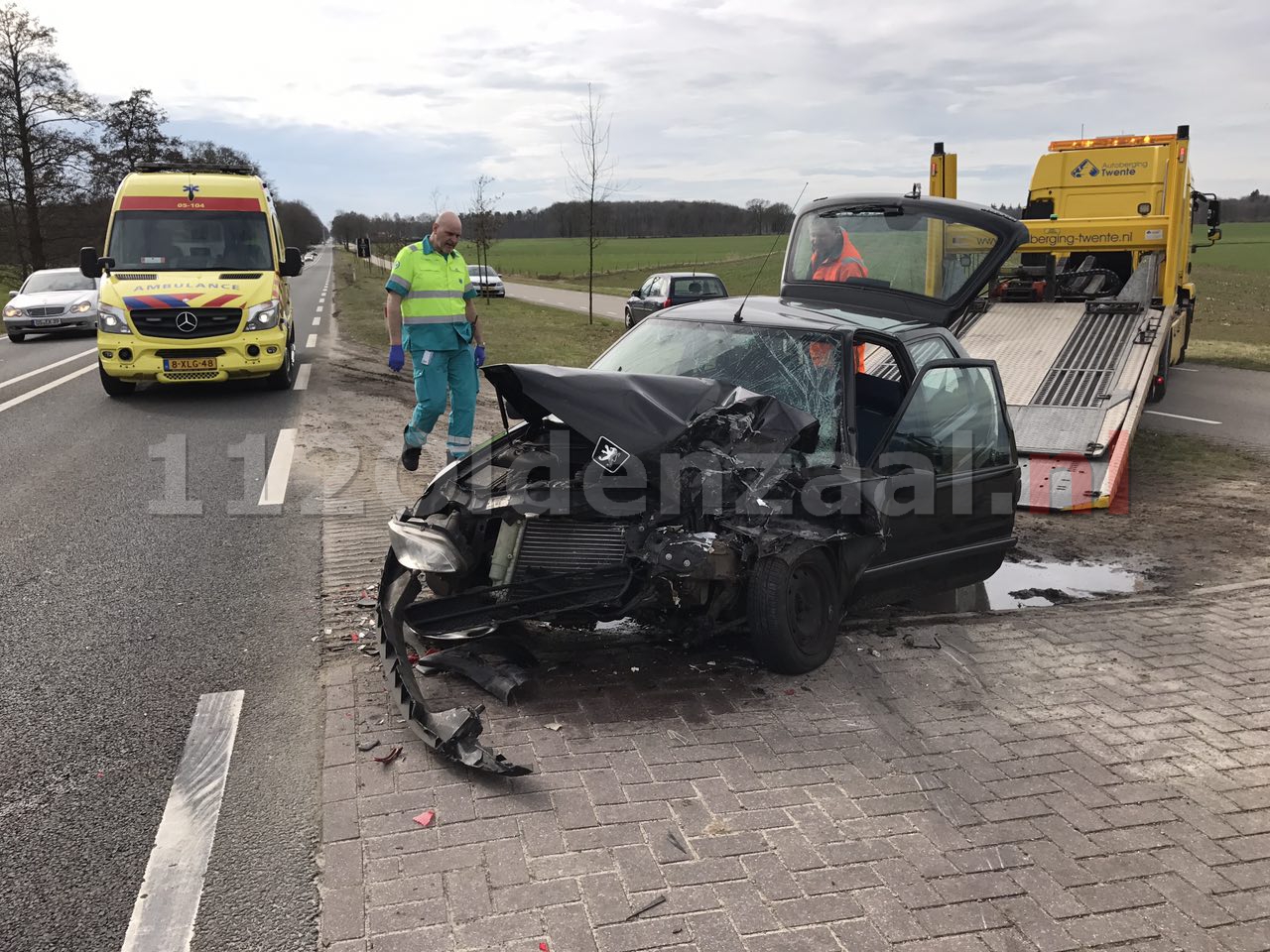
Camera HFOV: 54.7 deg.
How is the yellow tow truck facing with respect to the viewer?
away from the camera

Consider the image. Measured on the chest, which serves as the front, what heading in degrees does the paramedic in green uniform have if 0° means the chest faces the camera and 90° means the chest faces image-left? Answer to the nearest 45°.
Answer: approximately 315°

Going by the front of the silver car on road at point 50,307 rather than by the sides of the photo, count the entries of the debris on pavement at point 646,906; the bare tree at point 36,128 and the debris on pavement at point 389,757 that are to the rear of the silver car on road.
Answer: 1

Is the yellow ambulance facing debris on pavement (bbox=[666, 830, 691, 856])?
yes

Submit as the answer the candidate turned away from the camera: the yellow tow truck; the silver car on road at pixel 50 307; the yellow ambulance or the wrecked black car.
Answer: the yellow tow truck

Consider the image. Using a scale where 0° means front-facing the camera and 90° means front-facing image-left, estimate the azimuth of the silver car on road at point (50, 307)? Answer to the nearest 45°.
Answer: approximately 0°

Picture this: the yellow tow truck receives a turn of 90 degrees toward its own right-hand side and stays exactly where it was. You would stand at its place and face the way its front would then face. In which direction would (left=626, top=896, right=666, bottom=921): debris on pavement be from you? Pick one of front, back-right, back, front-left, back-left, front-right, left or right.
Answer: right

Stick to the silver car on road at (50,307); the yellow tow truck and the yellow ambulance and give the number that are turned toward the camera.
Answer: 2

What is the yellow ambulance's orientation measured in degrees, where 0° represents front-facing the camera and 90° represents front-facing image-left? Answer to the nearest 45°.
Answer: approximately 0°

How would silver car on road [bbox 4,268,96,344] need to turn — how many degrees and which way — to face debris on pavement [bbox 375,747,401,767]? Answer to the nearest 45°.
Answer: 0° — it already faces it

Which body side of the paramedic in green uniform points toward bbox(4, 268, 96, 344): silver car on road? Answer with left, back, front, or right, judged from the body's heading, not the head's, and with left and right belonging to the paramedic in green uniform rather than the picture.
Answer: back

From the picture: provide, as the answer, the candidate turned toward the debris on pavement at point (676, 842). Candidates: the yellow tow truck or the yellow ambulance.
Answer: the yellow ambulance

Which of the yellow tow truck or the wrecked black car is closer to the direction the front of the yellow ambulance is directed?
the wrecked black car
